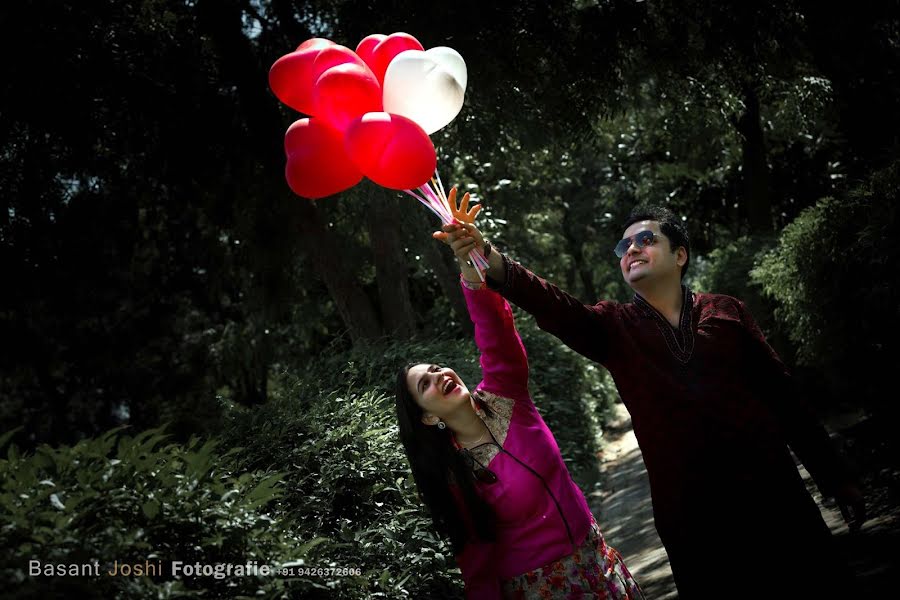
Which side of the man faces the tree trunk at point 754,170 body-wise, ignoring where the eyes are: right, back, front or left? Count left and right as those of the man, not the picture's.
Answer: back

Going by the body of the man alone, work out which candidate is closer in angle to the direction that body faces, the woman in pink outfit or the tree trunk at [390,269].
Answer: the woman in pink outfit

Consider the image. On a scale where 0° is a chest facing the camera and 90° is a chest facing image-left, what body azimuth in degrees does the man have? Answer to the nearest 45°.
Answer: approximately 0°

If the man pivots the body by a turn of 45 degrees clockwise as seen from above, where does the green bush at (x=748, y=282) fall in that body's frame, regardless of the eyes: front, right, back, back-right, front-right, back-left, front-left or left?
back-right

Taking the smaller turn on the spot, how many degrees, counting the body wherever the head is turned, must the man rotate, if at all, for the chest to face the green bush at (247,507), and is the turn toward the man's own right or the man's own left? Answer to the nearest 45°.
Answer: approximately 90° to the man's own right

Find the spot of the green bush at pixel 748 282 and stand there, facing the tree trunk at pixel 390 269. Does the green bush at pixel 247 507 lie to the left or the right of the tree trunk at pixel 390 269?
left

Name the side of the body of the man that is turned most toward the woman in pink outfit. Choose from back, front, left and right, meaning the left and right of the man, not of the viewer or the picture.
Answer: right

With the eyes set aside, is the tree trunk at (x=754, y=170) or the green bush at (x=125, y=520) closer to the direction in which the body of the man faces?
the green bush

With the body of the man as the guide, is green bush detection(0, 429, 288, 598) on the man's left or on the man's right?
on the man's right

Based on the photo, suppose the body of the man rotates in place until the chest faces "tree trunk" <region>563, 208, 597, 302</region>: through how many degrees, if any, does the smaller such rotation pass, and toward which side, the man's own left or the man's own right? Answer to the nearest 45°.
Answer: approximately 180°

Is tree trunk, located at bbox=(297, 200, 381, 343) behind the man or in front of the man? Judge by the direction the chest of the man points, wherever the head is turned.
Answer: behind
